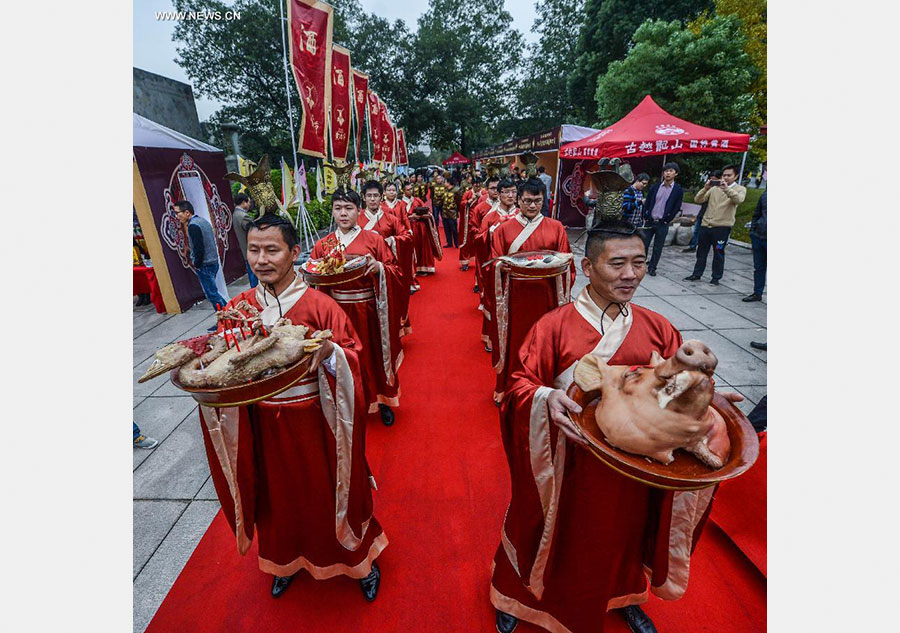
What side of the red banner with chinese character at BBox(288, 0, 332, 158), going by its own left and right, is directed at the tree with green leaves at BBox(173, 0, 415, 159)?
back

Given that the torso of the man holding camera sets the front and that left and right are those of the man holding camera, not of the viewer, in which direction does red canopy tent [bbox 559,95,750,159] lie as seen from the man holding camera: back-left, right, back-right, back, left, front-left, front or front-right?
right

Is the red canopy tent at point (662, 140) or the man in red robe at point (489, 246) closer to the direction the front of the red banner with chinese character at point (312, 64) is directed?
the man in red robe

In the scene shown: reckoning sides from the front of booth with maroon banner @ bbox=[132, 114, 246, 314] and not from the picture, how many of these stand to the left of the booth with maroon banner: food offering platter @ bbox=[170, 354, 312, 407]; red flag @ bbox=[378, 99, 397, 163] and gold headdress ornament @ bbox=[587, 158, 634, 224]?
1

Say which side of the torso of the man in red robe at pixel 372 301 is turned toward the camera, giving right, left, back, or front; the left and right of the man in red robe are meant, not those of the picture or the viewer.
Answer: front

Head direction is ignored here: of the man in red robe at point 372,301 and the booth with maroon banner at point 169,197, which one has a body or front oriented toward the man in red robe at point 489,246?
the booth with maroon banner

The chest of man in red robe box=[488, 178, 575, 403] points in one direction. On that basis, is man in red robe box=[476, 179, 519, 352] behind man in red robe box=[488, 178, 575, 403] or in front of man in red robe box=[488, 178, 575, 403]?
behind

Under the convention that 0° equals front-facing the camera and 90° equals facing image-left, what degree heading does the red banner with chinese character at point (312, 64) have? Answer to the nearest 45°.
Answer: approximately 0°

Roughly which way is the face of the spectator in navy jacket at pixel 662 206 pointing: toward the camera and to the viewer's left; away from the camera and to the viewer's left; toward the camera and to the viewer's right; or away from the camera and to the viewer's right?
toward the camera and to the viewer's left

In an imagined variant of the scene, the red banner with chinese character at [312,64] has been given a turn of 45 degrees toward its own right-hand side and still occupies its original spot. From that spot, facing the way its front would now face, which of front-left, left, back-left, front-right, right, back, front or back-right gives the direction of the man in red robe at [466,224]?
back
